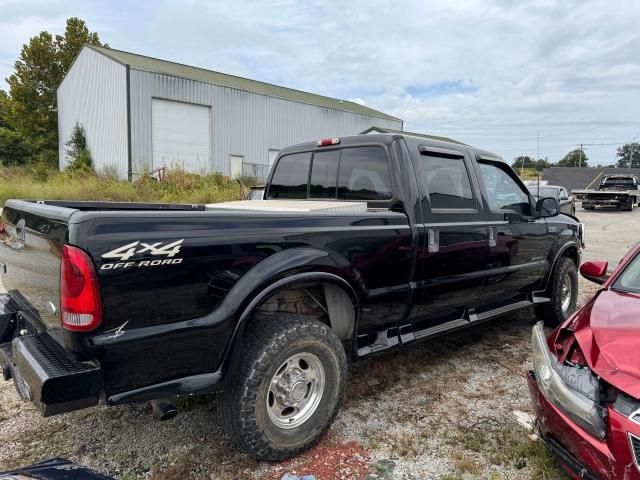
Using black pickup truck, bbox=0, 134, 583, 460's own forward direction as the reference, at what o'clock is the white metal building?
The white metal building is roughly at 10 o'clock from the black pickup truck.

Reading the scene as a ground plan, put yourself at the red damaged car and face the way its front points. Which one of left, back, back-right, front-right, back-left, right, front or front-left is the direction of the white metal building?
right

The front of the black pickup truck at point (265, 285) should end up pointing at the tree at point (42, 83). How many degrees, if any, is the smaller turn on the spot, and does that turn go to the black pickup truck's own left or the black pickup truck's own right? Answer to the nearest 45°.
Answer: approximately 90° to the black pickup truck's own left

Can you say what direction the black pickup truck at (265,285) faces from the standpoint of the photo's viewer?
facing away from the viewer and to the right of the viewer

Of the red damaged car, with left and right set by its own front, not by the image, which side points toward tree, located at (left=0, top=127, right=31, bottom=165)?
right

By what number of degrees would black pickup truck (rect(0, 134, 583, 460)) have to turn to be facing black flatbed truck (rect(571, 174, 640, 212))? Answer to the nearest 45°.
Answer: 0° — it already faces it

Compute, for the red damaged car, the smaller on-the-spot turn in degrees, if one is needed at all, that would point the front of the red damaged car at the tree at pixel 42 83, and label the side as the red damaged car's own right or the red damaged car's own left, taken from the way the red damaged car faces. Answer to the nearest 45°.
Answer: approximately 90° to the red damaged car's own right

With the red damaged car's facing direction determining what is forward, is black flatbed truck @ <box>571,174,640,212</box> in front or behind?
behind

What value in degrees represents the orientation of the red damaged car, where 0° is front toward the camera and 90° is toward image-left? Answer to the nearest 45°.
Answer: approximately 45°

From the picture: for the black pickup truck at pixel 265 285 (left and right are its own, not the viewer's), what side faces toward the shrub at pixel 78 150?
left
